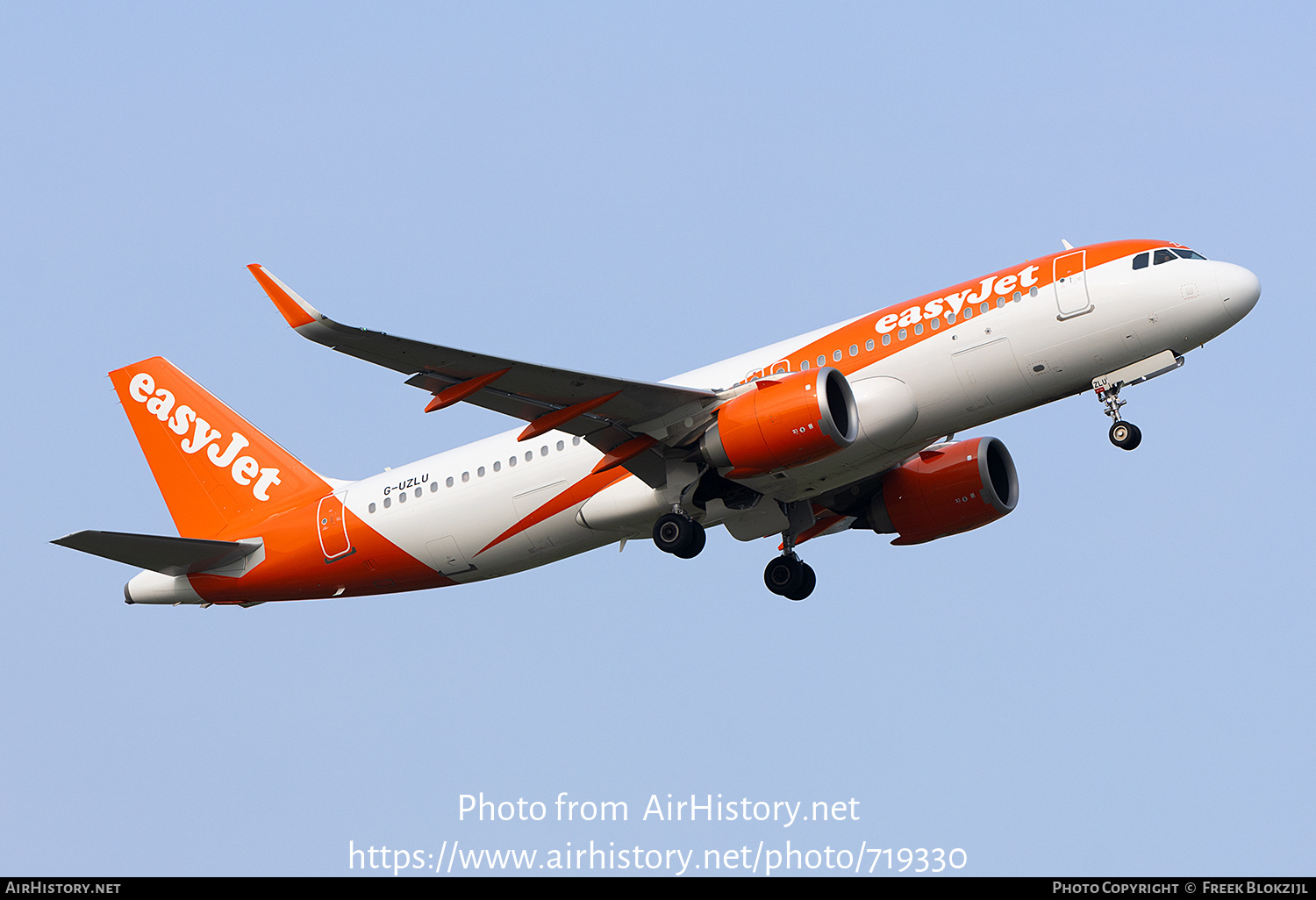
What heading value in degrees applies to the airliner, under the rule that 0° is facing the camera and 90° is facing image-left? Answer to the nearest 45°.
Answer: approximately 315°
